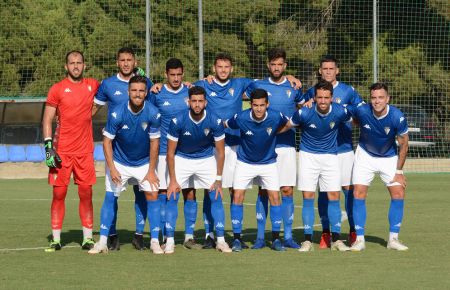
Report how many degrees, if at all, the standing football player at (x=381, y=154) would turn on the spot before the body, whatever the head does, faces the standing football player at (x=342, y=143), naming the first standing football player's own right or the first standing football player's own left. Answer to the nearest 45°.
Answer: approximately 135° to the first standing football player's own right

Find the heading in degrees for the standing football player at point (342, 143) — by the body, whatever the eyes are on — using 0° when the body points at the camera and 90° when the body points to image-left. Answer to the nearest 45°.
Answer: approximately 0°

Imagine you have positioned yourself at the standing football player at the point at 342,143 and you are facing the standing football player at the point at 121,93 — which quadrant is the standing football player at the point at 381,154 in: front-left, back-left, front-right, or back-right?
back-left

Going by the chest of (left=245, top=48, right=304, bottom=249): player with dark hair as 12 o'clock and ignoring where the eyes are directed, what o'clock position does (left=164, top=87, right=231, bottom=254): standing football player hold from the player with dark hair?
The standing football player is roughly at 2 o'clock from the player with dark hair.

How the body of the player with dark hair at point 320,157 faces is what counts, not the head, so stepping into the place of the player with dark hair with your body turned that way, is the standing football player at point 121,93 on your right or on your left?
on your right

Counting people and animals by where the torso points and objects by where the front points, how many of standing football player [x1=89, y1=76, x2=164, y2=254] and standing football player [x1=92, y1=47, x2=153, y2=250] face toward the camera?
2

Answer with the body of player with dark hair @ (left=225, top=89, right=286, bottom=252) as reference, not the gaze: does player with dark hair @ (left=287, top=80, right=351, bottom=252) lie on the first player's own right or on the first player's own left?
on the first player's own left
